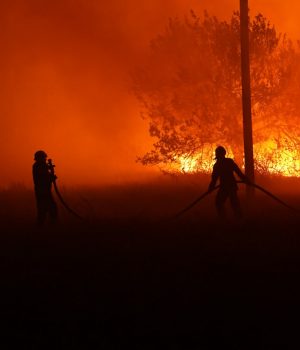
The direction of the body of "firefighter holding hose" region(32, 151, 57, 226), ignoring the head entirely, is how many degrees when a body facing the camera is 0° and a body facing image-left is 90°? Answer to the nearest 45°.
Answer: approximately 225°

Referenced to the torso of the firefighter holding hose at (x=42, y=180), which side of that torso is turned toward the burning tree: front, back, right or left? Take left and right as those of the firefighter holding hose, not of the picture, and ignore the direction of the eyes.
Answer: front

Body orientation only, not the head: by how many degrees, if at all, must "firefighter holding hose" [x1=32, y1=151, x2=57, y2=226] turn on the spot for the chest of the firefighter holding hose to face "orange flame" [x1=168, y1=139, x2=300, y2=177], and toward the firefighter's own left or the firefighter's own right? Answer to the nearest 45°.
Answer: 0° — they already face it

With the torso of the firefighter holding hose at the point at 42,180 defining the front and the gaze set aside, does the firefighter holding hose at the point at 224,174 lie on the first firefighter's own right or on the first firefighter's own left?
on the first firefighter's own right

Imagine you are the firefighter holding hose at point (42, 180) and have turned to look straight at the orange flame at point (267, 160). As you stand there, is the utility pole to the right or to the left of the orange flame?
right
